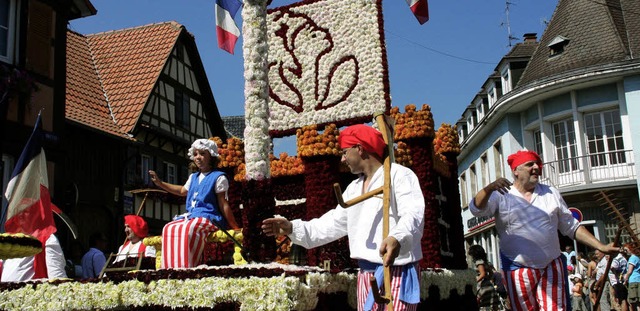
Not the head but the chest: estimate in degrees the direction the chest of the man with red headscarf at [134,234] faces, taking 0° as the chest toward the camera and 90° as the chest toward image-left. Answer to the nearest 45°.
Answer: approximately 45°

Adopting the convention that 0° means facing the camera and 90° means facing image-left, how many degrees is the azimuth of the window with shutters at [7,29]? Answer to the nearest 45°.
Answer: approximately 315°

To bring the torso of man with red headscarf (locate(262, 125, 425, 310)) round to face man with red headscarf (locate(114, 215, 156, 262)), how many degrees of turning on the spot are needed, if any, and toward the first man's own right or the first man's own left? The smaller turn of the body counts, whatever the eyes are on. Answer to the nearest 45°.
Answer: approximately 90° to the first man's own right

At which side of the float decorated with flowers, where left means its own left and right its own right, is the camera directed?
left

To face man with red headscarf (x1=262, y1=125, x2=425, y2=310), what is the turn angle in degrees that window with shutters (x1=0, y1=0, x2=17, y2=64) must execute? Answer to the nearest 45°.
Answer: approximately 45° to its right

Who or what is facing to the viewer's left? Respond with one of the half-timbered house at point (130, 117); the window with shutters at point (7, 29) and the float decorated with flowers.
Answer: the float decorated with flowers

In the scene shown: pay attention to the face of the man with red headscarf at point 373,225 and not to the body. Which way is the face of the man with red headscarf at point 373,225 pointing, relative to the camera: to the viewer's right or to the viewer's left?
to the viewer's left
